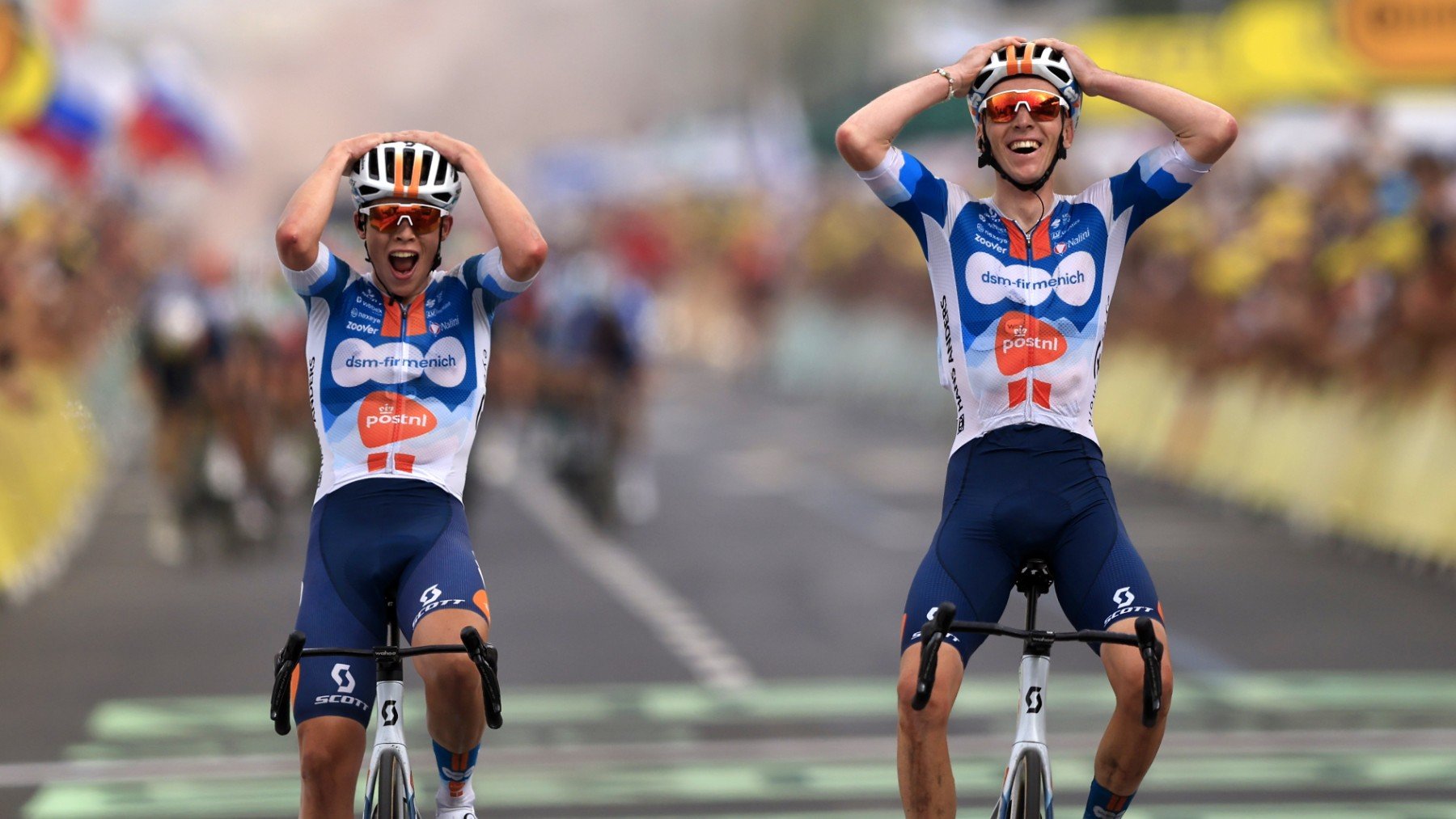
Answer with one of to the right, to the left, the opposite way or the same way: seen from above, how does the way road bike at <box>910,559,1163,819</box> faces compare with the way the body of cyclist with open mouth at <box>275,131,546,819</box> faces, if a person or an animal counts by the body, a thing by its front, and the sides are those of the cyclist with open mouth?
the same way

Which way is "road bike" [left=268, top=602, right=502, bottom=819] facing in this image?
toward the camera

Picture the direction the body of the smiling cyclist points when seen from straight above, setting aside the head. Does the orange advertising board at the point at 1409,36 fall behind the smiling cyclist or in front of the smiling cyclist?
behind

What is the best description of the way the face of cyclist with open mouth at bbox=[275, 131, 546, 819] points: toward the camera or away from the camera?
toward the camera

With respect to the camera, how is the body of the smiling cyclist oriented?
toward the camera

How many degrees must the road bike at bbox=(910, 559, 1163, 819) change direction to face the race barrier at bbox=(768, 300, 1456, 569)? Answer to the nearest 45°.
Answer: approximately 180°

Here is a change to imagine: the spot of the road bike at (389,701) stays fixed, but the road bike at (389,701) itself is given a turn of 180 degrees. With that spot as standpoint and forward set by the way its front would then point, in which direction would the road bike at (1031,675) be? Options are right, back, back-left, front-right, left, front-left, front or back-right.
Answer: right

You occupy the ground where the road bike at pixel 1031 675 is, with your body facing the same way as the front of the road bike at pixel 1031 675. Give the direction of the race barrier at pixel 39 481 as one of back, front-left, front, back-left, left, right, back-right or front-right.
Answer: back-right

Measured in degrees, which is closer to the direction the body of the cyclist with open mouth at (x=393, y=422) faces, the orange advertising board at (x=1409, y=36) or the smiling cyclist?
the smiling cyclist

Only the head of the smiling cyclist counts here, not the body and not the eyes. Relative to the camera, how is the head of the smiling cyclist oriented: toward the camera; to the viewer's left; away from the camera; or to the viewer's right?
toward the camera

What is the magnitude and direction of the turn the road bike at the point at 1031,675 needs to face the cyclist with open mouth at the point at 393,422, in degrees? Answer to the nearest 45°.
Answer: approximately 90° to its right

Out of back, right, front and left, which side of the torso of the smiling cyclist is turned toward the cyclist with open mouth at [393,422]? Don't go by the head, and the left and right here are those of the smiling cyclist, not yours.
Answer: right

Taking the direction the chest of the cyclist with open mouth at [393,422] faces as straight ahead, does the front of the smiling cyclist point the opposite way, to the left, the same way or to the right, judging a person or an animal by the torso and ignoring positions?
the same way
